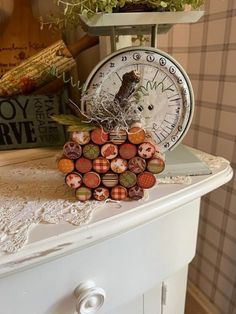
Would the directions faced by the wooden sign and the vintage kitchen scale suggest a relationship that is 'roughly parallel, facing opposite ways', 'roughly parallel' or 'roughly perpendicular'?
roughly parallel

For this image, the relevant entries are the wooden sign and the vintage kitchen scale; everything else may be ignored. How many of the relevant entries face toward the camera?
2

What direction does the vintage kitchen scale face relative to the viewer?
toward the camera
